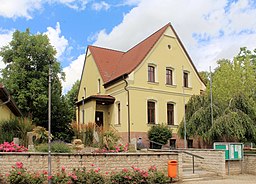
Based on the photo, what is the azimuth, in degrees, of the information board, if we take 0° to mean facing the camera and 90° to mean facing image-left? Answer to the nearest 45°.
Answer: approximately 0°

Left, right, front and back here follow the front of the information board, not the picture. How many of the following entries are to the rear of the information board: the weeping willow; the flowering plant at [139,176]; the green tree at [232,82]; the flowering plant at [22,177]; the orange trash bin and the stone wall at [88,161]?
2

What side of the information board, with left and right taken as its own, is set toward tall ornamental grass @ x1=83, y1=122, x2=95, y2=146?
right

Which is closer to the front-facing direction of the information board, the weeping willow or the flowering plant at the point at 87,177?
the flowering plant

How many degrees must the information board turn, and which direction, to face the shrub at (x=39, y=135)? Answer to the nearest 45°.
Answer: approximately 90° to its right

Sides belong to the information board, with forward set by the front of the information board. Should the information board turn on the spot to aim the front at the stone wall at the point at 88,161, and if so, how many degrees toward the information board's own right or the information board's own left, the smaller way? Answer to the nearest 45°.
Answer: approximately 45° to the information board's own right

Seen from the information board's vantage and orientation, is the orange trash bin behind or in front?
in front

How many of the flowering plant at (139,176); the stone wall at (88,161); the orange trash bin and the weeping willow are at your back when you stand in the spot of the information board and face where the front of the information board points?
1

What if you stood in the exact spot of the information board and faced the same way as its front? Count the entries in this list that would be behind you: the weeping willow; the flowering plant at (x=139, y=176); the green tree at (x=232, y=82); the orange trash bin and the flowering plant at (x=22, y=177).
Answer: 2

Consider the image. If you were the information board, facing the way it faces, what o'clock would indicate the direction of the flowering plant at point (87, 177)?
The flowering plant is roughly at 1 o'clock from the information board.

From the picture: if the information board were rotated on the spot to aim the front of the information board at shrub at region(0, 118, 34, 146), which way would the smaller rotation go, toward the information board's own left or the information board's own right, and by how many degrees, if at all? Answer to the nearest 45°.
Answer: approximately 90° to the information board's own right

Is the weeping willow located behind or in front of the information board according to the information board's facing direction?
behind

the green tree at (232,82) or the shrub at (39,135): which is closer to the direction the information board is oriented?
the shrub
